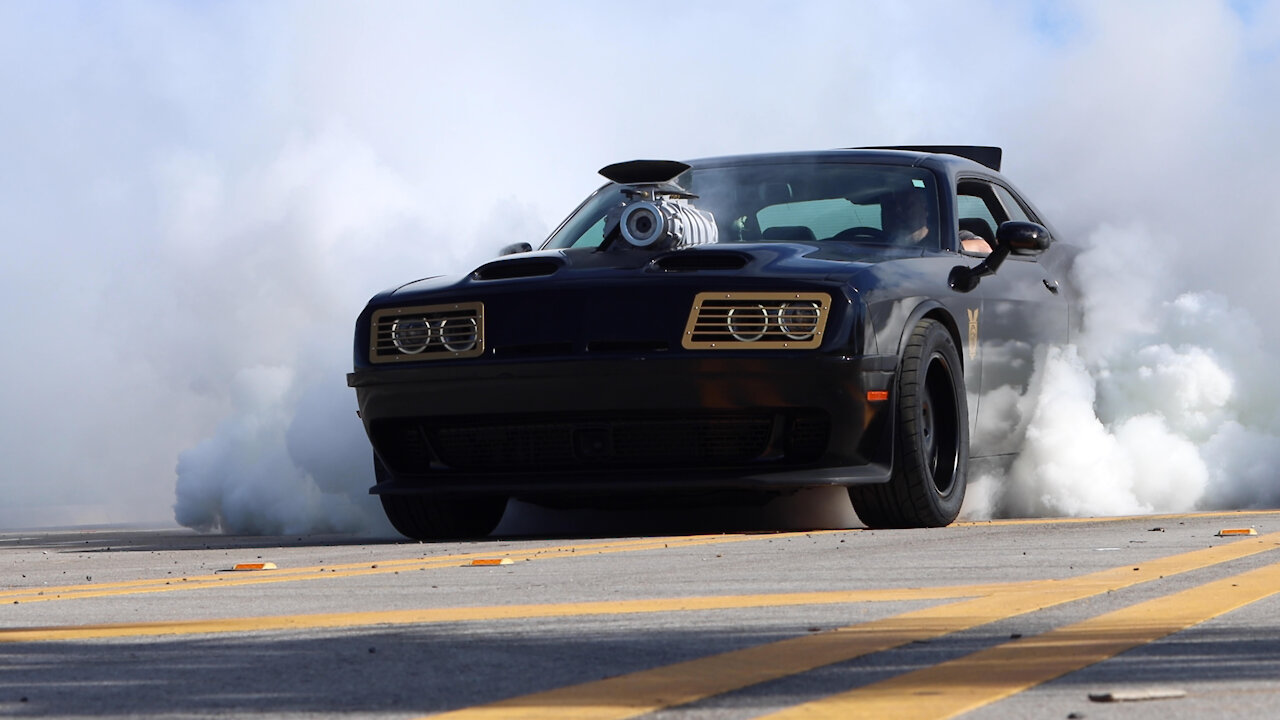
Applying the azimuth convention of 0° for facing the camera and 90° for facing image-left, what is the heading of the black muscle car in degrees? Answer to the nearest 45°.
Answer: approximately 45°
